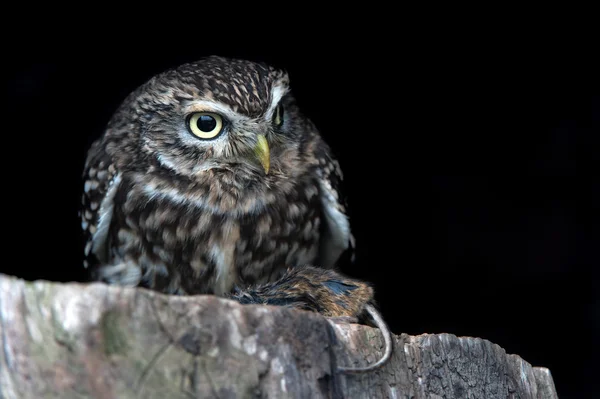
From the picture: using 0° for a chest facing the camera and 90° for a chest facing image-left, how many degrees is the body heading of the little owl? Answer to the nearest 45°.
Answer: approximately 0°
